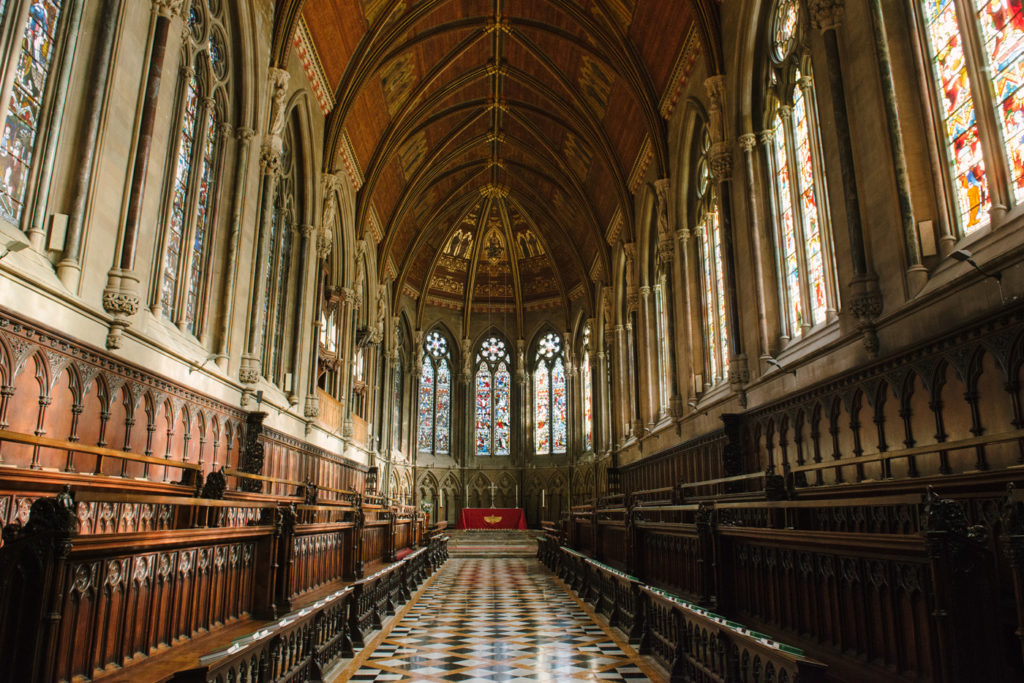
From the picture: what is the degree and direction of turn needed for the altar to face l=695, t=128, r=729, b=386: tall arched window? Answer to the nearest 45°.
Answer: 0° — it already faces it

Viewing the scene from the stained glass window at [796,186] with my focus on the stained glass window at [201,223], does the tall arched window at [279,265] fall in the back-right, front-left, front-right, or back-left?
front-right

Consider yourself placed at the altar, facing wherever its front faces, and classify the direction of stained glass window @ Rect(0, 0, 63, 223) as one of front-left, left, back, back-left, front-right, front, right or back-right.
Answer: front

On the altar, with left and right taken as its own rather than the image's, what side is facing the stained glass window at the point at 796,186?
front

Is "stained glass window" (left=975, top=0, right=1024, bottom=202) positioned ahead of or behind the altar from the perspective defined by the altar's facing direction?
ahead

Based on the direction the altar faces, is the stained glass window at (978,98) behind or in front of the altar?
in front

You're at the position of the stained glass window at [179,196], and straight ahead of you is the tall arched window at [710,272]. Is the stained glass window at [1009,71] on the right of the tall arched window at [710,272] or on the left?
right

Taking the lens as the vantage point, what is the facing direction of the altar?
facing the viewer

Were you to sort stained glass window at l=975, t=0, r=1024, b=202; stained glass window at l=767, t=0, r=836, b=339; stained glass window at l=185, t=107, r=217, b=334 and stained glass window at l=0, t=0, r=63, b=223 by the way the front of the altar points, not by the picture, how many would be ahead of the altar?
4

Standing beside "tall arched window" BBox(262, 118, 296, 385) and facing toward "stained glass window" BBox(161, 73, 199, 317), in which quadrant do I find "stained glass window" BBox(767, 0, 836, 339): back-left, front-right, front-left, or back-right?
front-left

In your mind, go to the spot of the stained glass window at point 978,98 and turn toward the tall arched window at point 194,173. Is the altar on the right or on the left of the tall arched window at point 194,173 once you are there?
right
